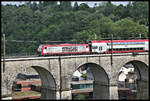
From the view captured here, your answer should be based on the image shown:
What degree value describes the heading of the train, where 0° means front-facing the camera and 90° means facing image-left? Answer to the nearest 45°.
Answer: approximately 90°
